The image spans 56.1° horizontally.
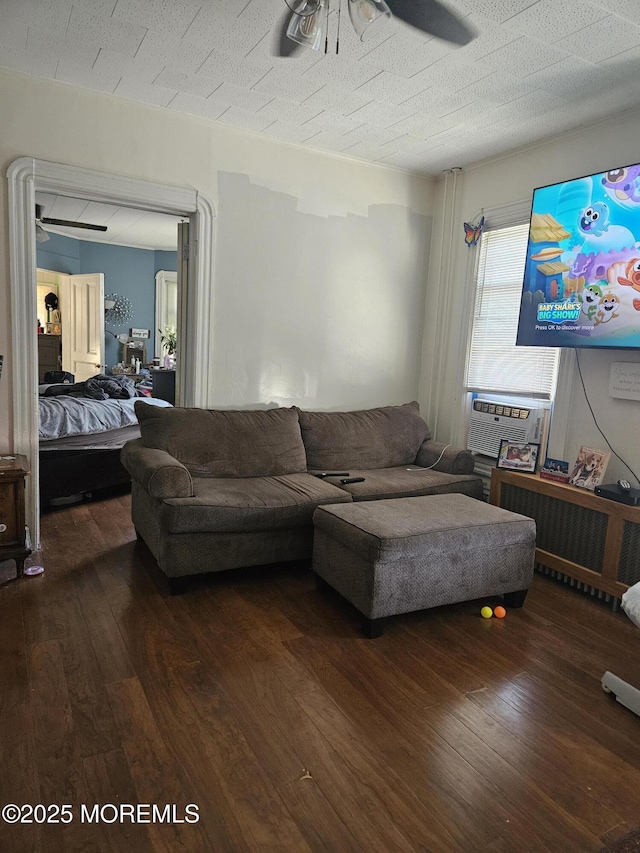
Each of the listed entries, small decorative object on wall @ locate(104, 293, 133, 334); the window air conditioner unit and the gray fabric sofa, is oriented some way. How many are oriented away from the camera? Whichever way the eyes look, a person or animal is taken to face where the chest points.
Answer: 0

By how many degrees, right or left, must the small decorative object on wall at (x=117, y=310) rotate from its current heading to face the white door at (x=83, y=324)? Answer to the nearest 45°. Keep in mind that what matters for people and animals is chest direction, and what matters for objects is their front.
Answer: approximately 45° to its right

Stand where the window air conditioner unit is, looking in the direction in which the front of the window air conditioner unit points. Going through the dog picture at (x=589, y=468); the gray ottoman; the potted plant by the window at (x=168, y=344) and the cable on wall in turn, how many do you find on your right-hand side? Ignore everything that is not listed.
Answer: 1

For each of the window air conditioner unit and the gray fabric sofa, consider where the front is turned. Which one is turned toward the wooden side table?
the window air conditioner unit

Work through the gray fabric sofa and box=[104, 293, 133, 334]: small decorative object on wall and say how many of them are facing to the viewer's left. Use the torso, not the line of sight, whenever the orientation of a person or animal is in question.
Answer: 0

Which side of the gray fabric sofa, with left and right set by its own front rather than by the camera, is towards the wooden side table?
right

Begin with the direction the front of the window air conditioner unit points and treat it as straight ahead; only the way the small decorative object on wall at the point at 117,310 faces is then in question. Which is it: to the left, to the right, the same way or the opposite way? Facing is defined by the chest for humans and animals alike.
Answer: to the left

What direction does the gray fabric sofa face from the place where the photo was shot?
facing the viewer and to the right of the viewer

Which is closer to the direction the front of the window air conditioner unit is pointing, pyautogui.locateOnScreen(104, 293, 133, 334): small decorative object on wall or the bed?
the bed

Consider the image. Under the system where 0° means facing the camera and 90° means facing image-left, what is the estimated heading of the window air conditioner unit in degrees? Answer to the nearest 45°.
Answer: approximately 45°

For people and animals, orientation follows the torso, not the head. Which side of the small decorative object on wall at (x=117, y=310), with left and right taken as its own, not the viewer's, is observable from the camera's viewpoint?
front

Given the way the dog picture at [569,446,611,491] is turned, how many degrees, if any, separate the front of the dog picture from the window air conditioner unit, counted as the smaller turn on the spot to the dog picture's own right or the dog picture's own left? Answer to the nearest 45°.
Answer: approximately 90° to the dog picture's own right

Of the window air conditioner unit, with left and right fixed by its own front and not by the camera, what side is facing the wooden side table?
front

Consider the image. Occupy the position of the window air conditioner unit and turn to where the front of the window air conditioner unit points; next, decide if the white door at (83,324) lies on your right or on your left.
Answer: on your right

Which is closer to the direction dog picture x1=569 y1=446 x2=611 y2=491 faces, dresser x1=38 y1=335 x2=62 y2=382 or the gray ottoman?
the gray ottoman

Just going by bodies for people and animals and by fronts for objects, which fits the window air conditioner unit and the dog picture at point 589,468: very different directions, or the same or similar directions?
same or similar directions
